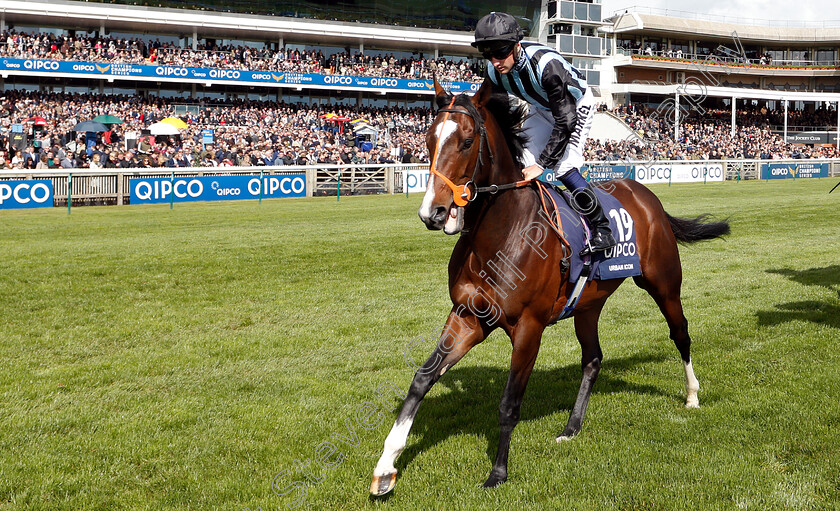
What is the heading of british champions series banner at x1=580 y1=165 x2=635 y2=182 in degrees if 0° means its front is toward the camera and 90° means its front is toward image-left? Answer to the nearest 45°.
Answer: approximately 0°

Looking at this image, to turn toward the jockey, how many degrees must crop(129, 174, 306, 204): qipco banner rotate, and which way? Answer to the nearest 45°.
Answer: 0° — it already faces them

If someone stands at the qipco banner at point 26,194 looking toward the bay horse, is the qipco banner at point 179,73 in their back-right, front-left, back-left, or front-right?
back-left

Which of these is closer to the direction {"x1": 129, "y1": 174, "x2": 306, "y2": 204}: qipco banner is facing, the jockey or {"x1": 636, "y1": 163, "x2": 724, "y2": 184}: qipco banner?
the jockey

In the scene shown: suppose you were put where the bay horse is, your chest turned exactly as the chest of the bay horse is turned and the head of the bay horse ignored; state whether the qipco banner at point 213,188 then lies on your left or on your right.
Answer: on your right

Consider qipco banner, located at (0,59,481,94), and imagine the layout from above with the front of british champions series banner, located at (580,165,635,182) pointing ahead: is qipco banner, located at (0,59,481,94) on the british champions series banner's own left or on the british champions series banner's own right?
on the british champions series banner's own right

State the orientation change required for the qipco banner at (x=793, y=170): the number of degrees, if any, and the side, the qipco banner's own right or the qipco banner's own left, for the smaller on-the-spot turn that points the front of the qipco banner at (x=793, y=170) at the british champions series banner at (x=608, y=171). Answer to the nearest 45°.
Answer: approximately 45° to the qipco banner's own right

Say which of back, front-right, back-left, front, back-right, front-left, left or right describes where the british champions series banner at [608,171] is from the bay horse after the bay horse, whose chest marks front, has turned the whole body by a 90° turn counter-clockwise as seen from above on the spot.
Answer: back-left

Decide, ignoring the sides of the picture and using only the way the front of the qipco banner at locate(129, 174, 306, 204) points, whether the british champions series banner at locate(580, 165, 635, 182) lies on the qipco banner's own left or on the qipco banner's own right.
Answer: on the qipco banner's own left

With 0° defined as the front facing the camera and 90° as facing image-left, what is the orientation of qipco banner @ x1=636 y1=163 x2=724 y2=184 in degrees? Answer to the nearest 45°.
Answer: approximately 0°
